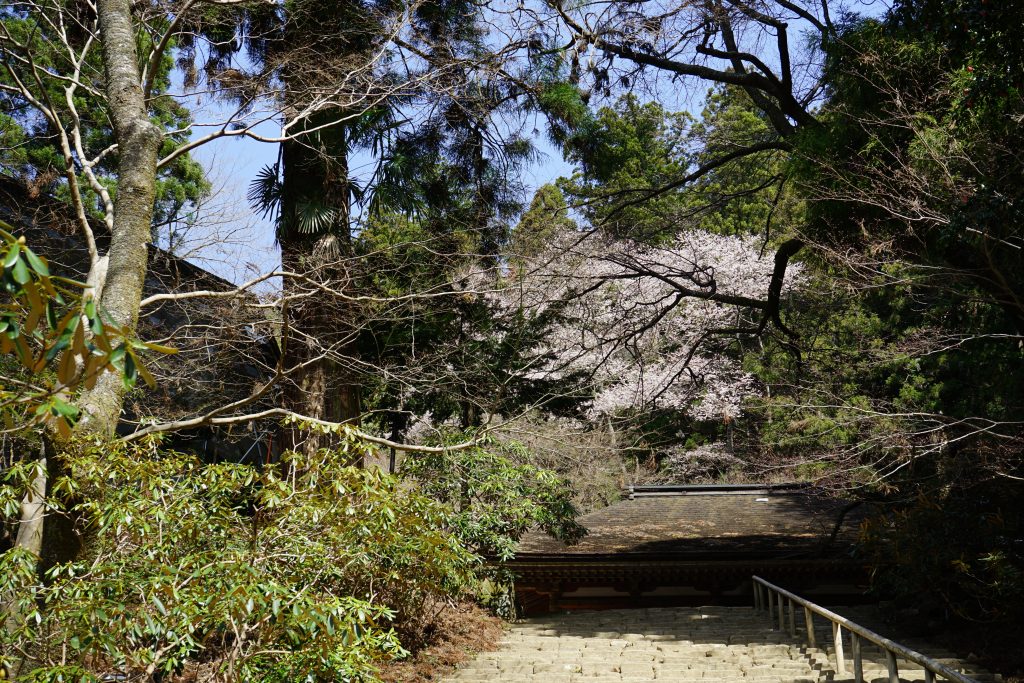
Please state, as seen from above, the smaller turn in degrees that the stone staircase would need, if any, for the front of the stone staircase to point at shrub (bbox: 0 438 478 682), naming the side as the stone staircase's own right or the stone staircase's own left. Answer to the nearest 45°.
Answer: approximately 45° to the stone staircase's own right

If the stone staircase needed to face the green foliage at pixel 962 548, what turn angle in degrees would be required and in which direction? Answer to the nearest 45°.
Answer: approximately 90° to its left

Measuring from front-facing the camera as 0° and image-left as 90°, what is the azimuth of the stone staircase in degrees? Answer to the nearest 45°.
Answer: approximately 0°
